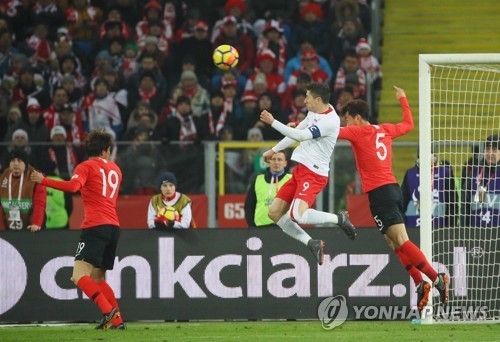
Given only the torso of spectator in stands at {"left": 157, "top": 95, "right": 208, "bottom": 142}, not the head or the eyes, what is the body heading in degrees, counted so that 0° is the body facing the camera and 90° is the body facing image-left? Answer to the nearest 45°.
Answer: approximately 0°

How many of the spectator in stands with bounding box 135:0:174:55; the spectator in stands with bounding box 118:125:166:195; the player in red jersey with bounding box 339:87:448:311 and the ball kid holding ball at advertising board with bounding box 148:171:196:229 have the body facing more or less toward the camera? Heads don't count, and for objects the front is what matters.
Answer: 3

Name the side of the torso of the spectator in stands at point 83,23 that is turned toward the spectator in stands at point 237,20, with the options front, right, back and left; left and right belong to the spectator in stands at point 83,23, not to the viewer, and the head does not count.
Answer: left

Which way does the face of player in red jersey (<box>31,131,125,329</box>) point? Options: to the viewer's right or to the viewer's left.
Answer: to the viewer's right

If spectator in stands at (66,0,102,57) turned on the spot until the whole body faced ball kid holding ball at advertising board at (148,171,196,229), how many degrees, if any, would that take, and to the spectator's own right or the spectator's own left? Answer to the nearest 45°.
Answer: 0° — they already face them
